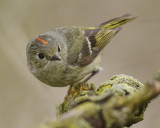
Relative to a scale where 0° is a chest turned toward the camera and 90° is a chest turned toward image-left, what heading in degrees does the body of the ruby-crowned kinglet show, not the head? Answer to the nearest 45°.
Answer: approximately 45°
